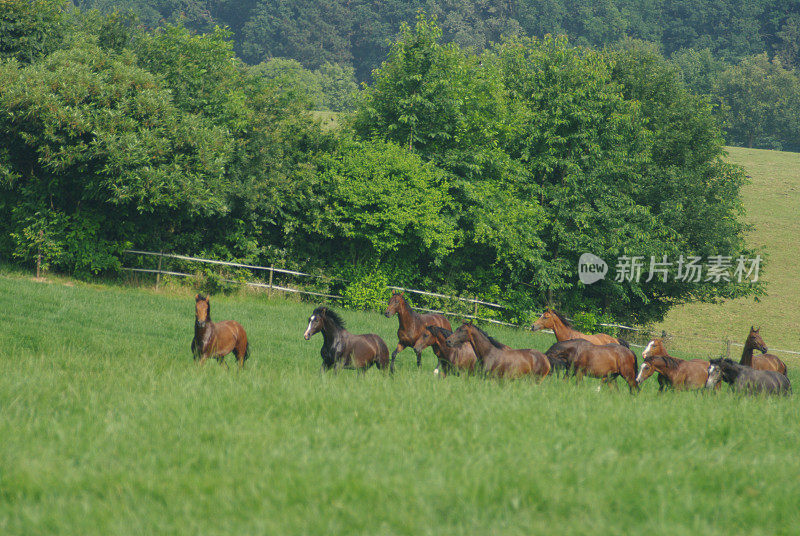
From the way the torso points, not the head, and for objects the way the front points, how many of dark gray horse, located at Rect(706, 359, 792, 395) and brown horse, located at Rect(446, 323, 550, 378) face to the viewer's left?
2

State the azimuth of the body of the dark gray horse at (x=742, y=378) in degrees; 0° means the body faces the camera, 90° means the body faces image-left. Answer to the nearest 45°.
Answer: approximately 90°

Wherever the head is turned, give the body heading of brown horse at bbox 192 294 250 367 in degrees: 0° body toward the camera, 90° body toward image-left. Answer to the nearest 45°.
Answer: approximately 45°

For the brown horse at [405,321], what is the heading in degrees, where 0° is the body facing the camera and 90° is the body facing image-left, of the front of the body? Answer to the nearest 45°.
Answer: approximately 45°

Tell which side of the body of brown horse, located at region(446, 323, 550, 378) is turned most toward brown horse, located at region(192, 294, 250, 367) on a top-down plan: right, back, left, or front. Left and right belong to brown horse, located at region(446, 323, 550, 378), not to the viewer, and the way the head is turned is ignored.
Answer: front

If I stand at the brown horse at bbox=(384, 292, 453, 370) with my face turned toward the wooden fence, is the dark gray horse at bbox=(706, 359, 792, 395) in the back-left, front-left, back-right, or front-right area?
back-right

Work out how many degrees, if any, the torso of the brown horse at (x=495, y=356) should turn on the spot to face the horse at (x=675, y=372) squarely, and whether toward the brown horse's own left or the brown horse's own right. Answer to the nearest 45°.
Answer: approximately 180°

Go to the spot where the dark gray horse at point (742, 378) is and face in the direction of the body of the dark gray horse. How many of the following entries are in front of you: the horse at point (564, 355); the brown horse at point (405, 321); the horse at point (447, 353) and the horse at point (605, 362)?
4

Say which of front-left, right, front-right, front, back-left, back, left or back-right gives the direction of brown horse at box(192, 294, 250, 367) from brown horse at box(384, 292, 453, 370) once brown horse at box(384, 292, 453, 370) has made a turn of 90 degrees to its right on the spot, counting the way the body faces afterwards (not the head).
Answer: left

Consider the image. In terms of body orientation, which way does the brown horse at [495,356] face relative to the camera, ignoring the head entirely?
to the viewer's left

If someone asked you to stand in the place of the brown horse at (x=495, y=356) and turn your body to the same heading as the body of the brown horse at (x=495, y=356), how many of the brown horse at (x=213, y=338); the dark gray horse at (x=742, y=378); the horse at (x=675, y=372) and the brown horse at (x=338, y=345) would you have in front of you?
2

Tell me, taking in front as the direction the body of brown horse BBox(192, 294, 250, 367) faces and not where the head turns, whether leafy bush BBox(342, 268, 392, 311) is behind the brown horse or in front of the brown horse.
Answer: behind

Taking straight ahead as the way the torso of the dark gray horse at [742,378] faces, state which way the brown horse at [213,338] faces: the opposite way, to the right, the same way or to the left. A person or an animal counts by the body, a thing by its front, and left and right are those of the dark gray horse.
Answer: to the left

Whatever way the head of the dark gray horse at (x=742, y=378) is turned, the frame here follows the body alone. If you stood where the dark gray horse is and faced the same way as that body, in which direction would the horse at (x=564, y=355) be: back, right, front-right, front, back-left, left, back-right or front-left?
front

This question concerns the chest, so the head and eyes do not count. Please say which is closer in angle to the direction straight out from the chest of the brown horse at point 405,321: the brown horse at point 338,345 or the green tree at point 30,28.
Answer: the brown horse

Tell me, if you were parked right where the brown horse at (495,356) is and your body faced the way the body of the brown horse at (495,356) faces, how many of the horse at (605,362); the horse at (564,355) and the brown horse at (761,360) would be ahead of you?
0

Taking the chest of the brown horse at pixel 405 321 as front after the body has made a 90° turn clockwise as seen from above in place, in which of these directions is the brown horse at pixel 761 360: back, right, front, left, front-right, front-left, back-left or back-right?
back-right
